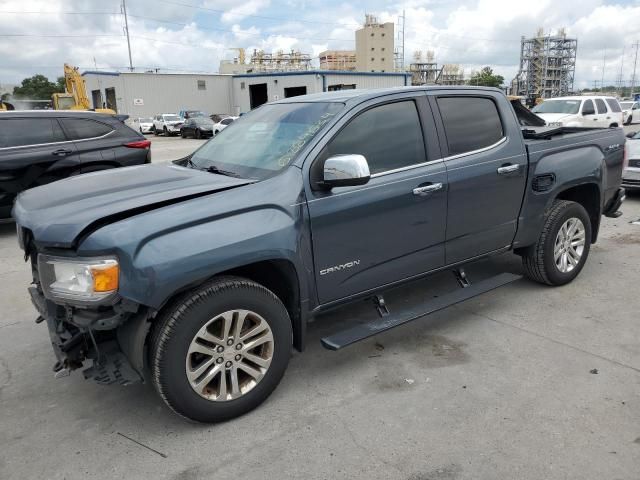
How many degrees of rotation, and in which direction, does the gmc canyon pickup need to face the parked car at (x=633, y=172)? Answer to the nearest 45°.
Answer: approximately 180°

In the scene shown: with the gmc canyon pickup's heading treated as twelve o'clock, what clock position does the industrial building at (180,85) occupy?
The industrial building is roughly at 4 o'clock from the gmc canyon pickup.

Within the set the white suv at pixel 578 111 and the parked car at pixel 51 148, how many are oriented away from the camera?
0

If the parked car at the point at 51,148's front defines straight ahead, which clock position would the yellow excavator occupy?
The yellow excavator is roughly at 3 o'clock from the parked car.

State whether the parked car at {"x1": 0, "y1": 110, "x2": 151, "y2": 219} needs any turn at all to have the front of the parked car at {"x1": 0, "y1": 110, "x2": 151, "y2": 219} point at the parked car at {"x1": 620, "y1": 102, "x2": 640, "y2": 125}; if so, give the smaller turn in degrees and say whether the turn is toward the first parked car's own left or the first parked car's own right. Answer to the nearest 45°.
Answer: approximately 135° to the first parked car's own right

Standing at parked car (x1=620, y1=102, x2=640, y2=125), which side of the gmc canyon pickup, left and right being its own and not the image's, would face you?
back

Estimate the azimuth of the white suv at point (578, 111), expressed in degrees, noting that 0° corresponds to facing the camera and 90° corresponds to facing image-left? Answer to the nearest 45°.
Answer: approximately 45°

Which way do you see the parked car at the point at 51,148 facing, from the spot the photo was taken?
facing to the left of the viewer

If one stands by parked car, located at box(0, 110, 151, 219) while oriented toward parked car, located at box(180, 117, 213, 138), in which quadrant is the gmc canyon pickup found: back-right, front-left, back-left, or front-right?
back-right

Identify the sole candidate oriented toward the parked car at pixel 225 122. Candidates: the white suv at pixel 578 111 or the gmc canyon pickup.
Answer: the white suv

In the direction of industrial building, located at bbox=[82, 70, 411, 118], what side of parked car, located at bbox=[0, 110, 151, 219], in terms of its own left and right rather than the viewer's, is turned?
right

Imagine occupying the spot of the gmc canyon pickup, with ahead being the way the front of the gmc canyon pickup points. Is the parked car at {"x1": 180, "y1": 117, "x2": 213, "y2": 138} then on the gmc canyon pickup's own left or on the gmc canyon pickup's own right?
on the gmc canyon pickup's own right

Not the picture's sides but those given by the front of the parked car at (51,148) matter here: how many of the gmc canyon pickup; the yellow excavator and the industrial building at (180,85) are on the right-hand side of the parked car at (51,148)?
2

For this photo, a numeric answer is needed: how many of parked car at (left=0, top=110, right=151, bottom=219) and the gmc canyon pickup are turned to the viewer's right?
0
